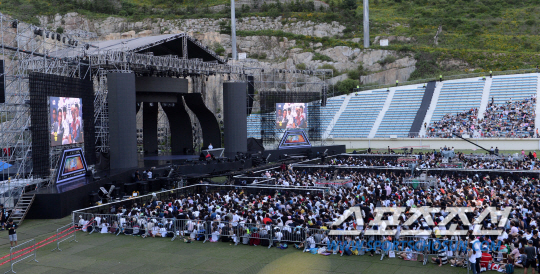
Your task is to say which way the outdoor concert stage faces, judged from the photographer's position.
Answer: facing the viewer and to the right of the viewer

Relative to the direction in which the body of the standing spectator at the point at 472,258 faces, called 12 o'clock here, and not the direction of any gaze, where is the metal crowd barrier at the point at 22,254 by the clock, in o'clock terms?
The metal crowd barrier is roughly at 10 o'clock from the standing spectator.

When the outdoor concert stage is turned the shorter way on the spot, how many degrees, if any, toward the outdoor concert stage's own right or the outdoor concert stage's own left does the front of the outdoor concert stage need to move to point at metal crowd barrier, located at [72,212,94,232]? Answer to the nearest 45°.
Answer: approximately 45° to the outdoor concert stage's own right

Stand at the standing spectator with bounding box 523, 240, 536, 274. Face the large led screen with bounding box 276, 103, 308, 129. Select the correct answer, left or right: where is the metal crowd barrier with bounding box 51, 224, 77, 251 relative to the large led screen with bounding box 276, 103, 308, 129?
left

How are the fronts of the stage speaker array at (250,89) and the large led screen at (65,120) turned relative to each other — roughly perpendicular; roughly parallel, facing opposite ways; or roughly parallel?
roughly parallel

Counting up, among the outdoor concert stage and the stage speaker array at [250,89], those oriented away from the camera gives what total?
0

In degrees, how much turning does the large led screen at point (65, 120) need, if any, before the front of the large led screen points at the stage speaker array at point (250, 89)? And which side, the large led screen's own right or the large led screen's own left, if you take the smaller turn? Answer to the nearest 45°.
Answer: approximately 90° to the large led screen's own left

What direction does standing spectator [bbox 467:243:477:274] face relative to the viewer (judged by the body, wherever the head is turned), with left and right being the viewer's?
facing away from the viewer and to the left of the viewer

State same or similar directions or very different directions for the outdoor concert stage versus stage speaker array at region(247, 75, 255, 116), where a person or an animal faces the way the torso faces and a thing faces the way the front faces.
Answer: same or similar directions

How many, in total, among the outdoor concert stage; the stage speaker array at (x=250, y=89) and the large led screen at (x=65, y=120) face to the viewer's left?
0

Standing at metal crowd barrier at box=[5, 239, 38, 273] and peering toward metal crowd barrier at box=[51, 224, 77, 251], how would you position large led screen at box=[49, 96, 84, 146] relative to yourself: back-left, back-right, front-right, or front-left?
front-left

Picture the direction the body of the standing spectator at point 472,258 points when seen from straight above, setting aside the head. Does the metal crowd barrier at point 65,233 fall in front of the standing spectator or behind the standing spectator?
in front

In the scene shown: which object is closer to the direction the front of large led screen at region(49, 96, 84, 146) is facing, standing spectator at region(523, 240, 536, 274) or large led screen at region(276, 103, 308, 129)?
the standing spectator
